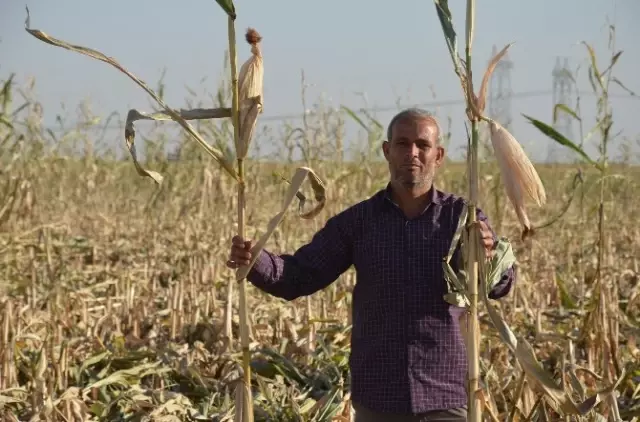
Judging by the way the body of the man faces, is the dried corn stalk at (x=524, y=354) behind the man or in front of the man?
in front

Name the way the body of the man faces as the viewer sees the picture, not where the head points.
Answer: toward the camera

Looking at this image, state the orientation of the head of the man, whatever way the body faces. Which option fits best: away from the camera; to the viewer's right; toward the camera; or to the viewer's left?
toward the camera
